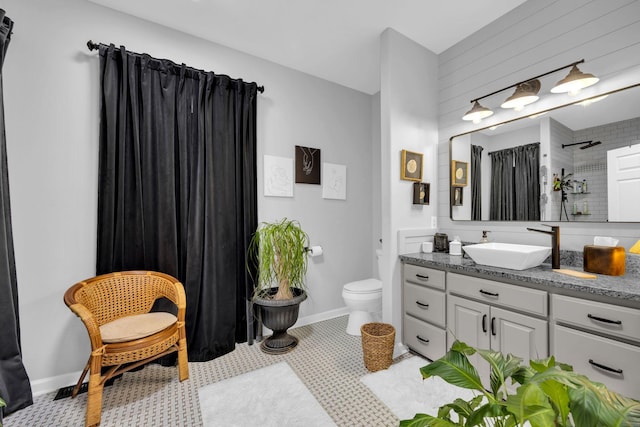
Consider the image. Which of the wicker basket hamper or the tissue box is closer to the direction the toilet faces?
the wicker basket hamper

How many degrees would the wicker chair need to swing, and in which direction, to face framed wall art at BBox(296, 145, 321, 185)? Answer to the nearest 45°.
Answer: approximately 45° to its left

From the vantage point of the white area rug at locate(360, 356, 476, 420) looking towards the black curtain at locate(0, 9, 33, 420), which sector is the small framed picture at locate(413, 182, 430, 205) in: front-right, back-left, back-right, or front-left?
back-right

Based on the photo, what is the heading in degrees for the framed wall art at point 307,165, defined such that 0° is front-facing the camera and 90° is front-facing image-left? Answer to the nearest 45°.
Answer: approximately 315°
